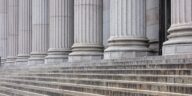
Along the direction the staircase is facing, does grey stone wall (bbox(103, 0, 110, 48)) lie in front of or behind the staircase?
behind

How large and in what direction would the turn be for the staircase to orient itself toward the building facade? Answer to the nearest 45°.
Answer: approximately 135° to its right
